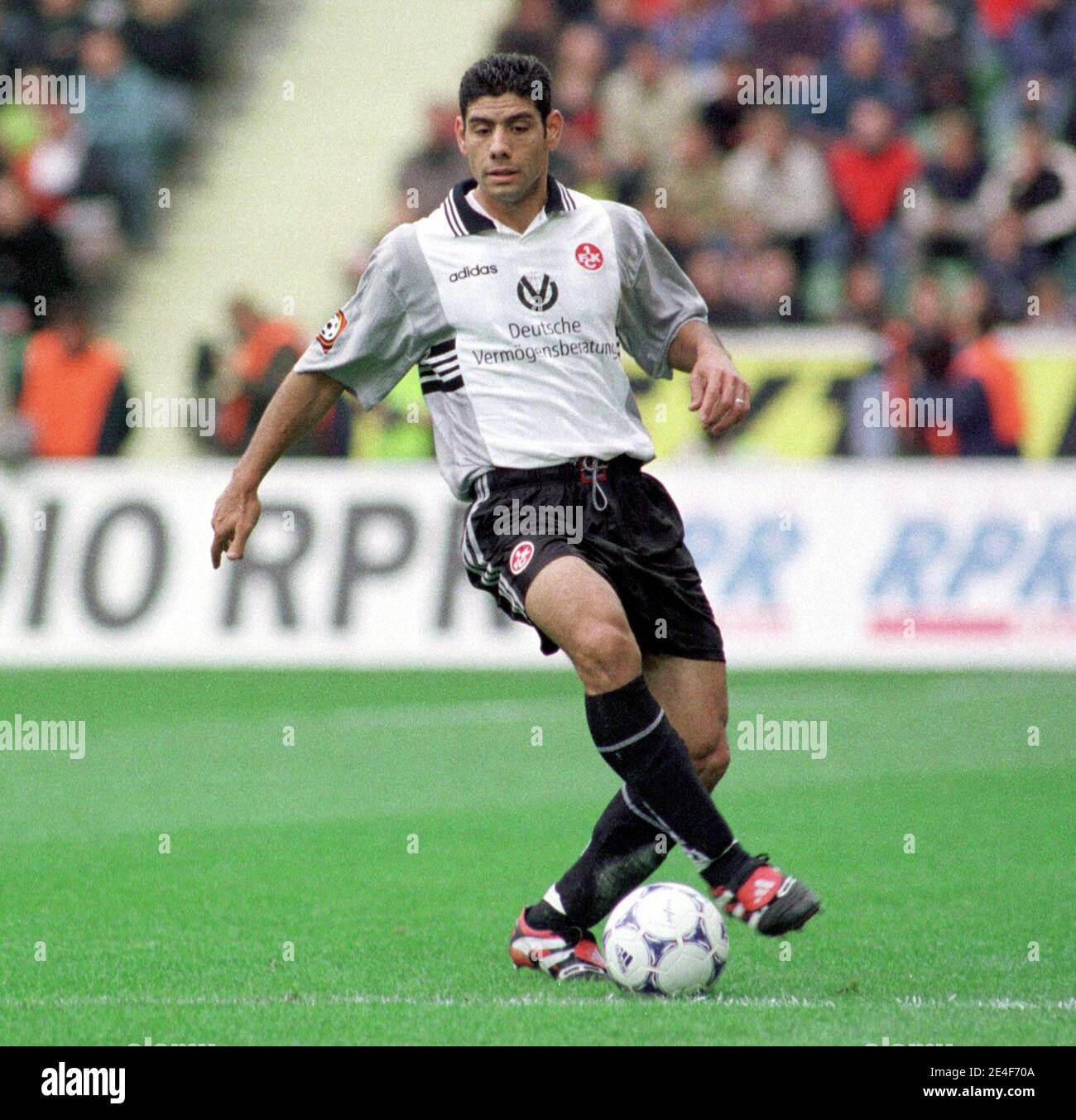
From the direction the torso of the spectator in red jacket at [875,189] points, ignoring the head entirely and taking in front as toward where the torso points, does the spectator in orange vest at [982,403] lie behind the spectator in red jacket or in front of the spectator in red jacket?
in front

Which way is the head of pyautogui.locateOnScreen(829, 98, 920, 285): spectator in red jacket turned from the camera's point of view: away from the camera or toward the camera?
toward the camera

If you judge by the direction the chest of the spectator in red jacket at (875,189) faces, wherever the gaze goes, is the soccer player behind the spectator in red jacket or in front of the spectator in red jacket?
in front

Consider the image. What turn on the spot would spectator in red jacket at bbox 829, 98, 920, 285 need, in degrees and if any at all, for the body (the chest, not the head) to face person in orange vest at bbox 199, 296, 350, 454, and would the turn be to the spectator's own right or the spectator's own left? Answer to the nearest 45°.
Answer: approximately 90° to the spectator's own right

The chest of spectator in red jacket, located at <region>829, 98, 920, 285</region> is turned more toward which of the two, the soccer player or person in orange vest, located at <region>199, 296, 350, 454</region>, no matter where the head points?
the soccer player

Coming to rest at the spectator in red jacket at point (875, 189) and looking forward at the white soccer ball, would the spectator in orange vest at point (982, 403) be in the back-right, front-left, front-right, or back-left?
front-left

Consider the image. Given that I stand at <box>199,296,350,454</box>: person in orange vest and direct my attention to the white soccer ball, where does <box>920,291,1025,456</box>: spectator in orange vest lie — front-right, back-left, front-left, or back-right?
front-left

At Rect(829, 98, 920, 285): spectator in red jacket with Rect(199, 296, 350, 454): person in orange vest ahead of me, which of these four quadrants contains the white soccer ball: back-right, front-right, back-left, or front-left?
front-left

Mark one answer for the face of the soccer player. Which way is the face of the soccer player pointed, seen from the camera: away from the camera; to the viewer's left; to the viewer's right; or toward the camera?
toward the camera

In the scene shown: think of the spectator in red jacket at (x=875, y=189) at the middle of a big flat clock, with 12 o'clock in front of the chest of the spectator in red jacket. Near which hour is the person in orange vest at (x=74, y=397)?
The person in orange vest is roughly at 2 o'clock from the spectator in red jacket.

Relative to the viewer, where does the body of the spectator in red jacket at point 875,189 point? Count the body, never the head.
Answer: toward the camera

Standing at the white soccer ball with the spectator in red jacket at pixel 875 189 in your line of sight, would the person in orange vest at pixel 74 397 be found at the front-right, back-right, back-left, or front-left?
front-left

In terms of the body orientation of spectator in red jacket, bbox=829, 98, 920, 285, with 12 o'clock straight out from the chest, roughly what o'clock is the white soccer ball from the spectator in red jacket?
The white soccer ball is roughly at 12 o'clock from the spectator in red jacket.
